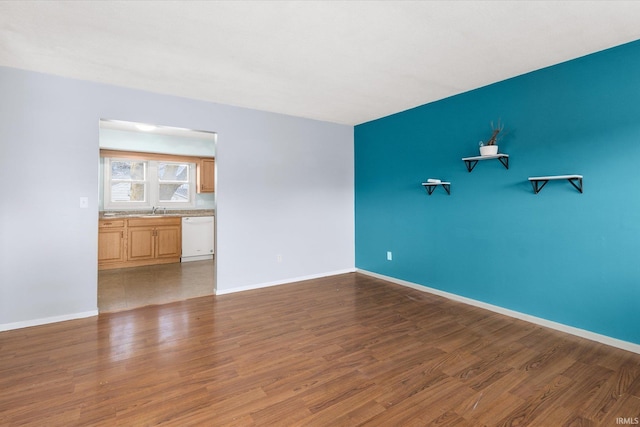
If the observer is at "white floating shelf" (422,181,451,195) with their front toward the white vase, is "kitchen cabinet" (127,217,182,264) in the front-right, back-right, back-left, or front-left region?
back-right

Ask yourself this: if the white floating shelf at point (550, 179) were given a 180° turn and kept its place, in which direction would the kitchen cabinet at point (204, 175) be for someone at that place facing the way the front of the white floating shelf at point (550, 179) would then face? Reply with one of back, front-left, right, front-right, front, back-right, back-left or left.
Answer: left

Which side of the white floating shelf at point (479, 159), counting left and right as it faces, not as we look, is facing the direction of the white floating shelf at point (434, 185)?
right

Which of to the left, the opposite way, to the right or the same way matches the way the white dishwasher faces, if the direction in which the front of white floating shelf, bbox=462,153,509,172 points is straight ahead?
to the left

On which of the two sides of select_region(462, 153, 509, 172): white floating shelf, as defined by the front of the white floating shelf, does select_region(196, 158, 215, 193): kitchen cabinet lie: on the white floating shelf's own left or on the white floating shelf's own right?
on the white floating shelf's own right

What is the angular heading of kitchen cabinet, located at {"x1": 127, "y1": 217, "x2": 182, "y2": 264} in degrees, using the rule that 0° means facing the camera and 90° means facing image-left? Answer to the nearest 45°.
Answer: approximately 0°

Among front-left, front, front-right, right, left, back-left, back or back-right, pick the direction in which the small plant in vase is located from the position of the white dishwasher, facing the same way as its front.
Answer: front-left

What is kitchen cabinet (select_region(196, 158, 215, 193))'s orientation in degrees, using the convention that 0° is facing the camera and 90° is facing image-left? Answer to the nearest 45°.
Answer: approximately 0°
